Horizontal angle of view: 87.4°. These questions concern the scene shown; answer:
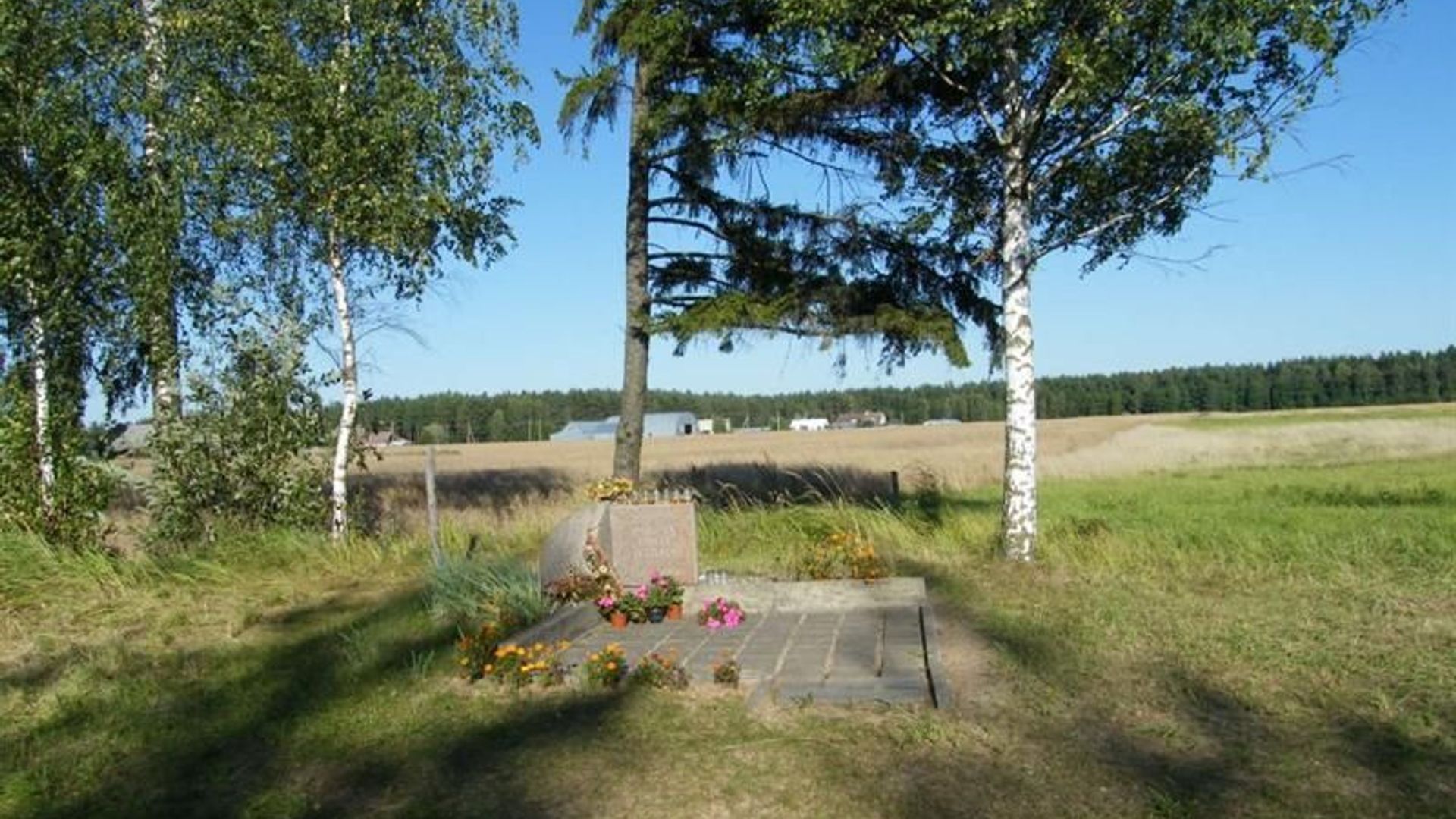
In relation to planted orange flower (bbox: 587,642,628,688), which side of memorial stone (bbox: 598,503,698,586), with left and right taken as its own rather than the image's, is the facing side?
front

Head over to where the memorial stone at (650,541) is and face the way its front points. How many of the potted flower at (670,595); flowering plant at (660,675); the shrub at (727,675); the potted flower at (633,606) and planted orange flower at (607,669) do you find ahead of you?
5

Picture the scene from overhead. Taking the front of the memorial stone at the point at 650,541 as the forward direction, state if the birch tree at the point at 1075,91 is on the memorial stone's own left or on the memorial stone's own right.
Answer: on the memorial stone's own left

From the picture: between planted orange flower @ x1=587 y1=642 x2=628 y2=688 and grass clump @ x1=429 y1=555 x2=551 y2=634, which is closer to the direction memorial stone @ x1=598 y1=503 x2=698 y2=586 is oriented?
the planted orange flower

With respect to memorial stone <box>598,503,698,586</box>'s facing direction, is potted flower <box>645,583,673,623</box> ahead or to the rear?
ahead

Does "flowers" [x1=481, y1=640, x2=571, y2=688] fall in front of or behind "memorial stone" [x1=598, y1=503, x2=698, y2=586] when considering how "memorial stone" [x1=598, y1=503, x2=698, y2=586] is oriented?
in front

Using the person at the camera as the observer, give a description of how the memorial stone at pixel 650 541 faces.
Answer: facing the viewer

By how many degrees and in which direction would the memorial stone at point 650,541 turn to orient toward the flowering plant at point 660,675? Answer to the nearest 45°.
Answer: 0° — it already faces it

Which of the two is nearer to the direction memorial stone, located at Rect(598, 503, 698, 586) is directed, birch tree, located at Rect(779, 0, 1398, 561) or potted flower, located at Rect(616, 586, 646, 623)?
the potted flower

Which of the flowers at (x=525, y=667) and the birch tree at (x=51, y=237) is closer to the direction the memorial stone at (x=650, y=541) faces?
the flowers

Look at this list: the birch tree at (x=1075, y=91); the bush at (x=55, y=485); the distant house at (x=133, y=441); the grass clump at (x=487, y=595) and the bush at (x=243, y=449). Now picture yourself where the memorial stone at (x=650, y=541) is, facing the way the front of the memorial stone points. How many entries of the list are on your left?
1

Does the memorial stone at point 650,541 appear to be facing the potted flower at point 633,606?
yes

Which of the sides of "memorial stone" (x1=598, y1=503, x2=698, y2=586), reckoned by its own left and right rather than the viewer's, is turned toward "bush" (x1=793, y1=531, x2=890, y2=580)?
left
